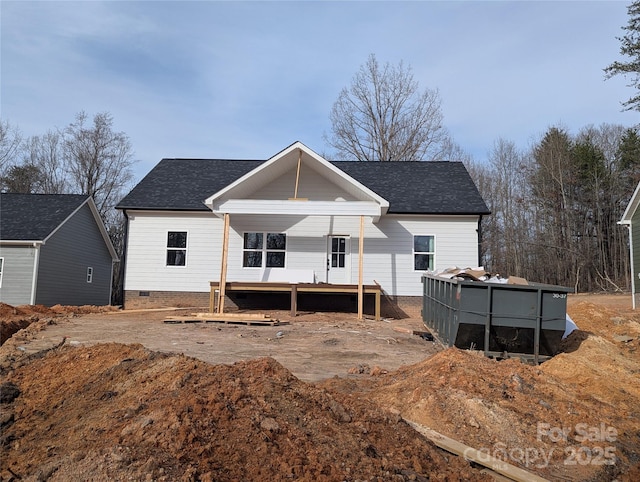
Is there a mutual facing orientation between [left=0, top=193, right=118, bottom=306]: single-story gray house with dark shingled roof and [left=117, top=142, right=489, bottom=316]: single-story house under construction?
no

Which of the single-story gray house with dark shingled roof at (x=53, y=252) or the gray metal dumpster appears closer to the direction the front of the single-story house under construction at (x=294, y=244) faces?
the gray metal dumpster

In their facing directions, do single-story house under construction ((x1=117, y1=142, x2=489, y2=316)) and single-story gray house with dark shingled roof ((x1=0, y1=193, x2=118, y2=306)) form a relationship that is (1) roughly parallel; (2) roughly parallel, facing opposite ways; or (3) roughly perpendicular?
roughly parallel

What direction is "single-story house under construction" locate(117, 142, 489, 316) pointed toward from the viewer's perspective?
toward the camera

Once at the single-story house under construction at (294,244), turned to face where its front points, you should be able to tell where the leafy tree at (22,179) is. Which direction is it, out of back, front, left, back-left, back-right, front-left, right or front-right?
back-right

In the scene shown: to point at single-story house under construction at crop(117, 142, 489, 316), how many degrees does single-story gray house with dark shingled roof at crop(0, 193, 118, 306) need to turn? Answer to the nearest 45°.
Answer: approximately 90° to its left

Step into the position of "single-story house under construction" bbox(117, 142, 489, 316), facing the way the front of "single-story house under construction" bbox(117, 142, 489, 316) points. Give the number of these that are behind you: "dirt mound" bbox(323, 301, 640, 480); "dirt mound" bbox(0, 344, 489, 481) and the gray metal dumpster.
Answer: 0

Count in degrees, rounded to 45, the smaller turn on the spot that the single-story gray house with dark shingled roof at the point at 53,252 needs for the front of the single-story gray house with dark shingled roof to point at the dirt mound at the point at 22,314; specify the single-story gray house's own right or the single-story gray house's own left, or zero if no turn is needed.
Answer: approximately 45° to the single-story gray house's own left

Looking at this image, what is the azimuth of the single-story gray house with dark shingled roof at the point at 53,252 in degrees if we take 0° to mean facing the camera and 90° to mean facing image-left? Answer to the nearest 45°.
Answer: approximately 45°

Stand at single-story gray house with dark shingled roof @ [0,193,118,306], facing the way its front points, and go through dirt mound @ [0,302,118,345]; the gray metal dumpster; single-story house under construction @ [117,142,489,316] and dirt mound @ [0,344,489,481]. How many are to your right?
0

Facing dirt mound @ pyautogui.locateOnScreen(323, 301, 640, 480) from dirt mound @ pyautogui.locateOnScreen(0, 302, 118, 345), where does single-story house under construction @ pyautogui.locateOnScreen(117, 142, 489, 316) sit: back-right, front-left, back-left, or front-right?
front-left

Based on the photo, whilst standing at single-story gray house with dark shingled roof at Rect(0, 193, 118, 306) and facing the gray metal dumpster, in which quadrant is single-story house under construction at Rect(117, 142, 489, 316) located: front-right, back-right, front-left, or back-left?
front-left

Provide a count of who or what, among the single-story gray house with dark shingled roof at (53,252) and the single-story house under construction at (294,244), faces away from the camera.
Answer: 0

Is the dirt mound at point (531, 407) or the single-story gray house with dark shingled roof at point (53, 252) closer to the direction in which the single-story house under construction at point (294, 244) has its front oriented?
the dirt mound

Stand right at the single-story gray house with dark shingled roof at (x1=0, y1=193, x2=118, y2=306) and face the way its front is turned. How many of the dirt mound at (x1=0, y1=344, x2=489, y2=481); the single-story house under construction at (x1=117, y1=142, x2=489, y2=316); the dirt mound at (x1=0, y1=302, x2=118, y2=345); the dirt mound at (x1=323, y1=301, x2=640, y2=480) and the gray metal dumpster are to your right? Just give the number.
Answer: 0

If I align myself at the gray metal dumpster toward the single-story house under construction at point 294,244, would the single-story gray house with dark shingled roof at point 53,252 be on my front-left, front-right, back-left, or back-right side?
front-left

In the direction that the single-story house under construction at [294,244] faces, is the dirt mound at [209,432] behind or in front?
in front

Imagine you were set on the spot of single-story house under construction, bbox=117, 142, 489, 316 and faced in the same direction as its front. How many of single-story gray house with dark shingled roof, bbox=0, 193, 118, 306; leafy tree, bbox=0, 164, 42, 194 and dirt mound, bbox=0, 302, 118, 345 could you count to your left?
0

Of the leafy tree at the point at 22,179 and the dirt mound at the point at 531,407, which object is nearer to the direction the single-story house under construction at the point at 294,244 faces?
the dirt mound
